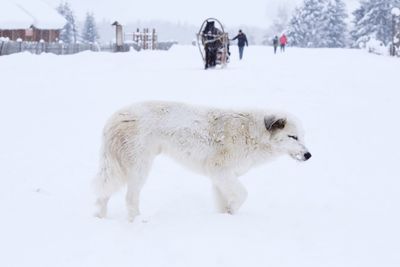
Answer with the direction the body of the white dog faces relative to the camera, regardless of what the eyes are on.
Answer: to the viewer's right
